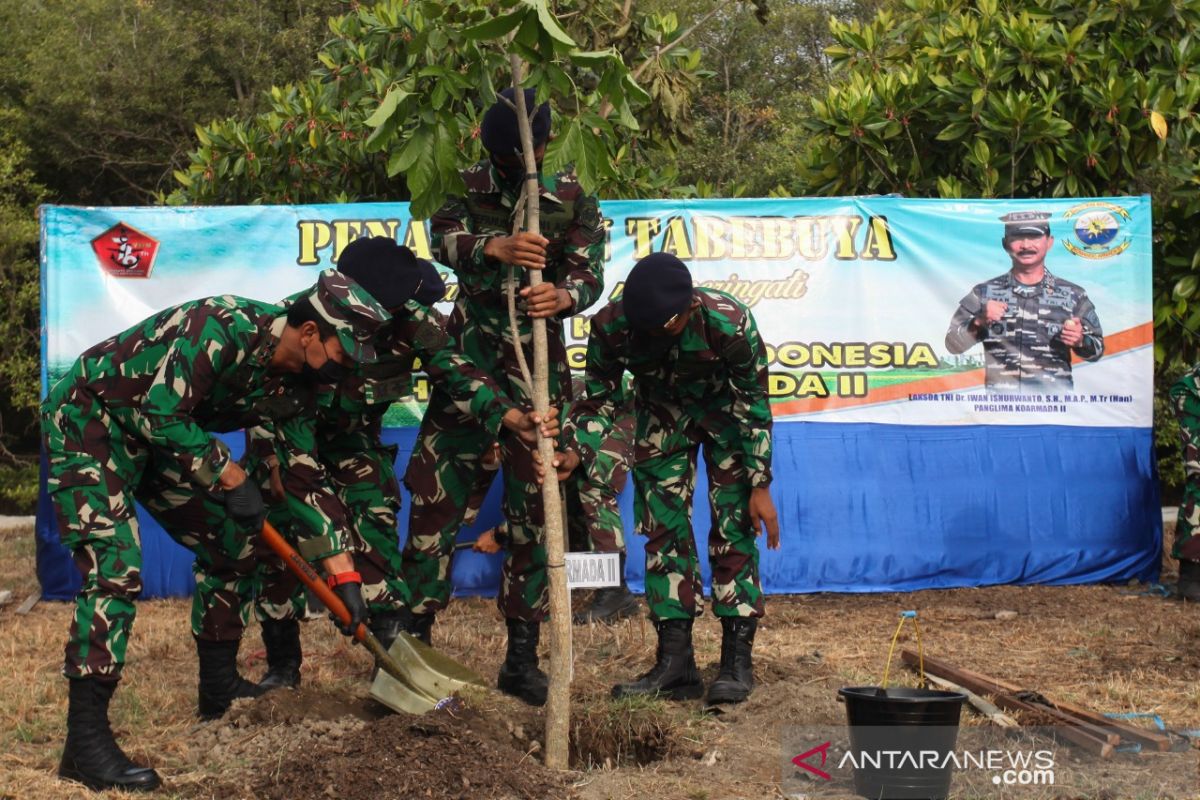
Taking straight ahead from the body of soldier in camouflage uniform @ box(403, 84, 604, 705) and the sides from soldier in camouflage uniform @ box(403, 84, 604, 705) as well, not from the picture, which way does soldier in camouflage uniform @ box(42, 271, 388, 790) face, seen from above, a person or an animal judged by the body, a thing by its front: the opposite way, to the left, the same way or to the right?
to the left

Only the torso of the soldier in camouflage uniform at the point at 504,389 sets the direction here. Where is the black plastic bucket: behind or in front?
in front

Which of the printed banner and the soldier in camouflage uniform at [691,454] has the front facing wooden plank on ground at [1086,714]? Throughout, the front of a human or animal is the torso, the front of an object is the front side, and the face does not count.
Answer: the printed banner

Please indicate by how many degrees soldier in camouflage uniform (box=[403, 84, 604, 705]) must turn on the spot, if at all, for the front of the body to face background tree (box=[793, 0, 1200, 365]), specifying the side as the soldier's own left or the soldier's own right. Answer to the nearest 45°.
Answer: approximately 135° to the soldier's own left

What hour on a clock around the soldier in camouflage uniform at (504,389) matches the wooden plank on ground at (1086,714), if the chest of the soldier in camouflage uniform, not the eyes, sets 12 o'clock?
The wooden plank on ground is roughly at 10 o'clock from the soldier in camouflage uniform.

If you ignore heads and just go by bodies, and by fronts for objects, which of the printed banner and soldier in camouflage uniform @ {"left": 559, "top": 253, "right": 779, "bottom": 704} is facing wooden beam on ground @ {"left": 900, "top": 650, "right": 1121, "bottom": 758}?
the printed banner

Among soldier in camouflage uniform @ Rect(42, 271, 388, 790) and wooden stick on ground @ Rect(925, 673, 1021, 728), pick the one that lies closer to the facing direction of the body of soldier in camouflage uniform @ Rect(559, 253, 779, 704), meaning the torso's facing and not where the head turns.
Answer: the soldier in camouflage uniform

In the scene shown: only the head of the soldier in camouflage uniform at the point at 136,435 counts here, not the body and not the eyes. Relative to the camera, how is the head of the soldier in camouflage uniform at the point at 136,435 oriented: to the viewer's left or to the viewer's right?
to the viewer's right

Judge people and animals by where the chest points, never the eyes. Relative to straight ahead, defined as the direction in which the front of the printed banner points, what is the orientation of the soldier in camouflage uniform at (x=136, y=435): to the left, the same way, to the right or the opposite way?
to the left

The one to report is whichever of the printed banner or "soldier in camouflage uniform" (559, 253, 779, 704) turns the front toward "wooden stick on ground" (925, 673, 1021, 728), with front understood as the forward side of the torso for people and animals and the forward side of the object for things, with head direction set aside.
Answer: the printed banner

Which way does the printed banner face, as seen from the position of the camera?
facing the viewer

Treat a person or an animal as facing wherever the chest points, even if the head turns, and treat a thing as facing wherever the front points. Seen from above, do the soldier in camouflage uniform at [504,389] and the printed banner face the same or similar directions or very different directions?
same or similar directions

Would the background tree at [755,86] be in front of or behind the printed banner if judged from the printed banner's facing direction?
behind

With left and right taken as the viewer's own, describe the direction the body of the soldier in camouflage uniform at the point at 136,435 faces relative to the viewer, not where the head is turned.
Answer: facing to the right of the viewer

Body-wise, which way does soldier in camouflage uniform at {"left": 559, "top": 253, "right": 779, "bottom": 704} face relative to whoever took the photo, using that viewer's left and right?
facing the viewer and to the left of the viewer

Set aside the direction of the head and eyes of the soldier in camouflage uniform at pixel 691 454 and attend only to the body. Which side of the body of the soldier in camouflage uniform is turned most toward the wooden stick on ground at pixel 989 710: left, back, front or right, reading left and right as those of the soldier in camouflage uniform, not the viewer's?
left

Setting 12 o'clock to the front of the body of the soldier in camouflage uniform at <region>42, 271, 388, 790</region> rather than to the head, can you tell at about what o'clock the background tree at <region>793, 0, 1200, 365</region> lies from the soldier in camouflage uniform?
The background tree is roughly at 11 o'clock from the soldier in camouflage uniform.

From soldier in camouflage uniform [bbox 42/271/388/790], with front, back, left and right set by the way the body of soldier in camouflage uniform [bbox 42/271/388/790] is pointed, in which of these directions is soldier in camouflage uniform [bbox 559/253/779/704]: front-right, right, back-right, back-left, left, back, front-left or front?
front
